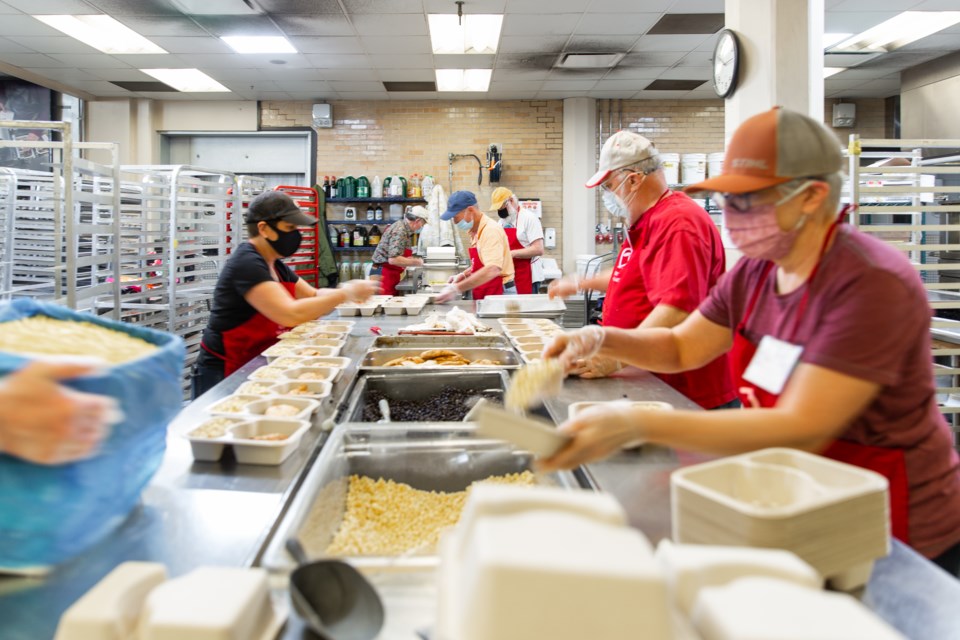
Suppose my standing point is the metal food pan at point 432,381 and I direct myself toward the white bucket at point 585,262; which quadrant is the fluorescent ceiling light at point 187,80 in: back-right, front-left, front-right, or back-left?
front-left

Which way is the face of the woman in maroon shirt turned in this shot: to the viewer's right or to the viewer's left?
to the viewer's left

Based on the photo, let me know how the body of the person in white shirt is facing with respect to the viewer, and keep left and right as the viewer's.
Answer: facing the viewer and to the left of the viewer

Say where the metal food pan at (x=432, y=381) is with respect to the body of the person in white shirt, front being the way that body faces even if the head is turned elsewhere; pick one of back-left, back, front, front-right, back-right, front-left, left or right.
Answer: front-left

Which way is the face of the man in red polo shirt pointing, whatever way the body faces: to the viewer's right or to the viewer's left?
to the viewer's left

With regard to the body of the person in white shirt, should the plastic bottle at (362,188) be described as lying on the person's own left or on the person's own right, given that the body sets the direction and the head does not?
on the person's own right

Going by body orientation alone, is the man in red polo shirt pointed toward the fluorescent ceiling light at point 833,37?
no

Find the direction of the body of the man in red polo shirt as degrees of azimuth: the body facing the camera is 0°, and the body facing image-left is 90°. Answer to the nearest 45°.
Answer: approximately 90°

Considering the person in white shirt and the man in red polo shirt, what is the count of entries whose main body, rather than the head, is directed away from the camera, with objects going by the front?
0

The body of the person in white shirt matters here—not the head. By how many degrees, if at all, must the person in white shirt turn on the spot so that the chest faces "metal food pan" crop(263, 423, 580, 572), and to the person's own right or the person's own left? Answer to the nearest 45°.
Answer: approximately 45° to the person's own left
